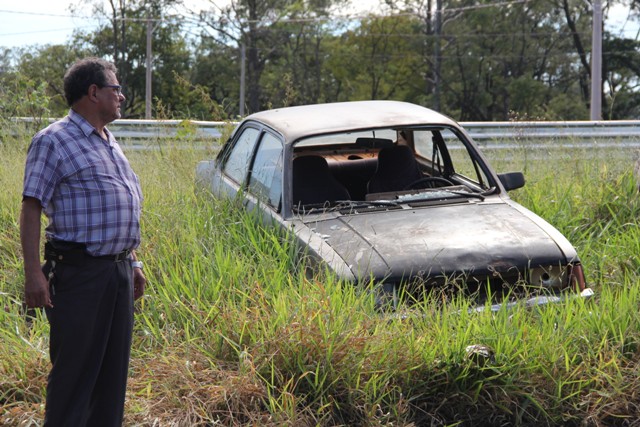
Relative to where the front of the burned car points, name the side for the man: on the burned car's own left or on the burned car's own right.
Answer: on the burned car's own right

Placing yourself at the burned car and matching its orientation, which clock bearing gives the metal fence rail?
The metal fence rail is roughly at 8 o'clock from the burned car.

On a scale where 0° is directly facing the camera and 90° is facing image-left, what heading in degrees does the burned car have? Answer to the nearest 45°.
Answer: approximately 315°

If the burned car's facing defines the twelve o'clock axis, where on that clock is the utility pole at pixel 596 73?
The utility pole is roughly at 8 o'clock from the burned car.

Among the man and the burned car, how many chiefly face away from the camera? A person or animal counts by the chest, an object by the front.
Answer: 0

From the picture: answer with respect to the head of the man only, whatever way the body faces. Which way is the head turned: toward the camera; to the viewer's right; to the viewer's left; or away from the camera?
to the viewer's right

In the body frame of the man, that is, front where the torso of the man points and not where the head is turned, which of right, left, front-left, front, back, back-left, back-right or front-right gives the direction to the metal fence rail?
left

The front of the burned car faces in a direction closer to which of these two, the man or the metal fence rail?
the man

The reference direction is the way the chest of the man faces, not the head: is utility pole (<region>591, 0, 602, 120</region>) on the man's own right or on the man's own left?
on the man's own left

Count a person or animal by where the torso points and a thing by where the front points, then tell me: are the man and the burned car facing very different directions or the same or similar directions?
same or similar directions
